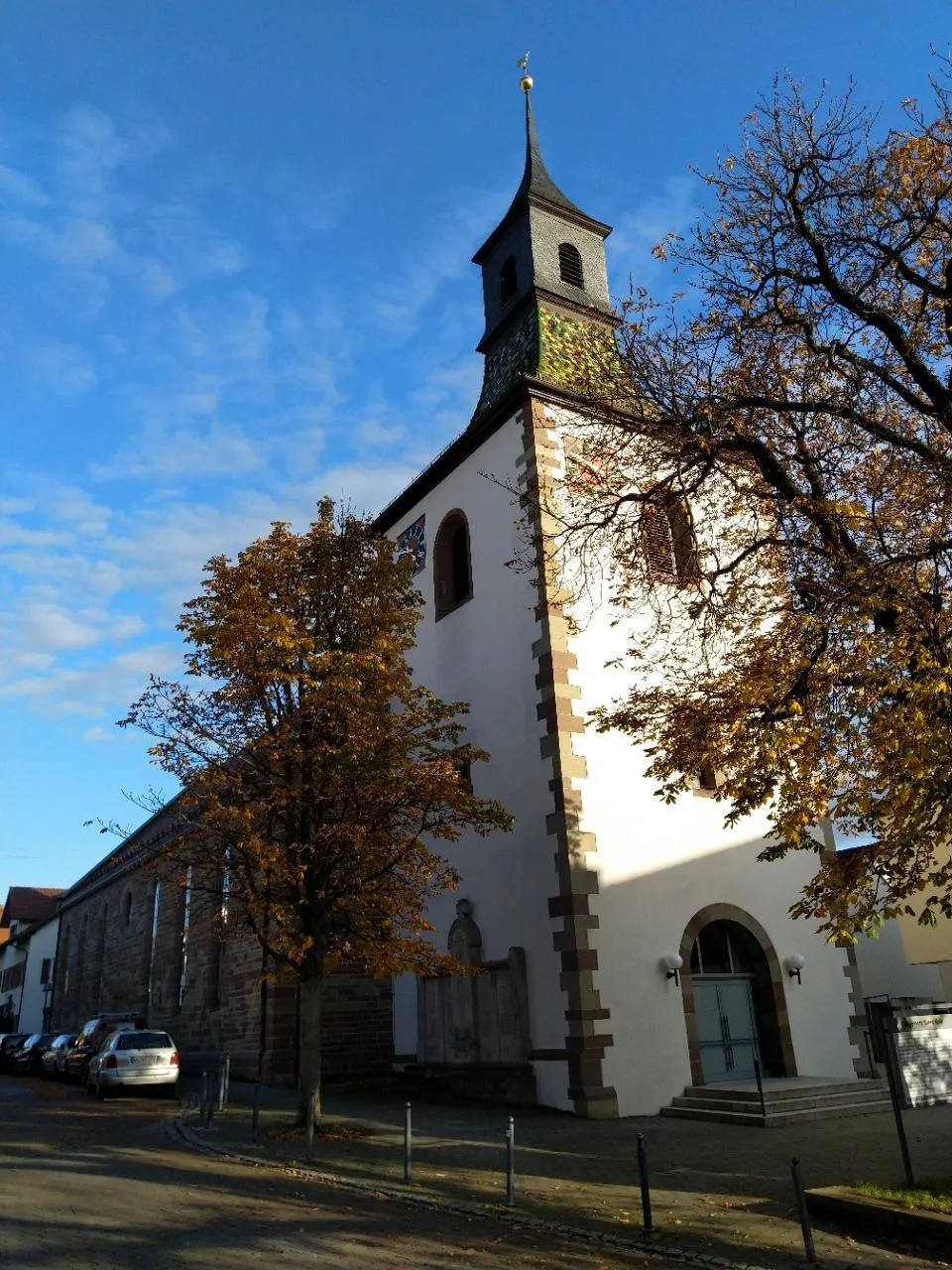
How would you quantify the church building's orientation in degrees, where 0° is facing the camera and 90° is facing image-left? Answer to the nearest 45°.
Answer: approximately 315°

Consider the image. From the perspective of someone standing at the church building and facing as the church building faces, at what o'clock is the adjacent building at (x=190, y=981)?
The adjacent building is roughly at 6 o'clock from the church building.

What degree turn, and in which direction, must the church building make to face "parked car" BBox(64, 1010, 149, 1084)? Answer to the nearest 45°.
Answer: approximately 180°

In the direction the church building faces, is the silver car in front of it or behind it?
behind

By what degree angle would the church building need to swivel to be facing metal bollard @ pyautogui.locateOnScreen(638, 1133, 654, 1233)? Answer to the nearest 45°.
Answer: approximately 45° to its right

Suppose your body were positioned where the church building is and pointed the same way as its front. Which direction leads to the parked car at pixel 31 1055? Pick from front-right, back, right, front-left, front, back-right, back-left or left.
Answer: back

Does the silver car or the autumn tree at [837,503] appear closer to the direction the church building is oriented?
the autumn tree

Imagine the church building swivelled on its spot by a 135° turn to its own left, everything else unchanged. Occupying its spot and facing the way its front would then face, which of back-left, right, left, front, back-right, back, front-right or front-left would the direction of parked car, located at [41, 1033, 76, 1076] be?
front-left

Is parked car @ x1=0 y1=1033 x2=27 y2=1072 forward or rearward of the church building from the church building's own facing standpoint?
rearward

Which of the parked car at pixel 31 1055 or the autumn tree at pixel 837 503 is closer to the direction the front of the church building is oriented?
the autumn tree

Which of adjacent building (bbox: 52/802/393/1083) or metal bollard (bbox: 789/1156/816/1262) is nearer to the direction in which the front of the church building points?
the metal bollard

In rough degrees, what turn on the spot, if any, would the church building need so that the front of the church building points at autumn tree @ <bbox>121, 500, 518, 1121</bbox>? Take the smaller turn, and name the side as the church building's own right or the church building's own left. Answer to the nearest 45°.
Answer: approximately 90° to the church building's own right
